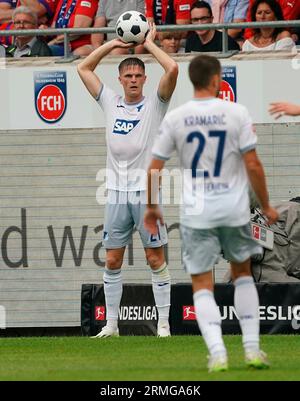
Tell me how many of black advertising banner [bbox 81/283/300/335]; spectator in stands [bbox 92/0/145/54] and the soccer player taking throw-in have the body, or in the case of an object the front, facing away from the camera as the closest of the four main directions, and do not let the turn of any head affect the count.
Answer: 0

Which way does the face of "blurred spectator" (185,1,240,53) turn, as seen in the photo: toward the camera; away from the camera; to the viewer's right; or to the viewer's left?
toward the camera

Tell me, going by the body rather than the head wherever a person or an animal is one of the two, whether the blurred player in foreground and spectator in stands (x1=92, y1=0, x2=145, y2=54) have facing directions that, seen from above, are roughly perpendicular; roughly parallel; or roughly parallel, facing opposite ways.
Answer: roughly parallel, facing opposite ways

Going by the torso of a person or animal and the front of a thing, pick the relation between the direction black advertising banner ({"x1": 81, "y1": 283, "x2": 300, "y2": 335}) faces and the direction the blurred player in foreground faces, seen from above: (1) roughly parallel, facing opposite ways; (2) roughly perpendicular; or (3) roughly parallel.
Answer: roughly parallel, facing opposite ways

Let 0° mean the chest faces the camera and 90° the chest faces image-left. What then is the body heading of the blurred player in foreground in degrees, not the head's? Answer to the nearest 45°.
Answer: approximately 180°

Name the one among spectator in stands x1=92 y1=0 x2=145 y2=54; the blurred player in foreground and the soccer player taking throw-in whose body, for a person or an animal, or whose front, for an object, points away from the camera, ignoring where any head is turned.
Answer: the blurred player in foreground

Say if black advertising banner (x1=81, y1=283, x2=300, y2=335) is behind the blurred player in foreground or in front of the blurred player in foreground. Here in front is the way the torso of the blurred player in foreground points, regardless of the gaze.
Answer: in front

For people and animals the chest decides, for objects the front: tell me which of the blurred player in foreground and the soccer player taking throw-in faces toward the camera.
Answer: the soccer player taking throw-in

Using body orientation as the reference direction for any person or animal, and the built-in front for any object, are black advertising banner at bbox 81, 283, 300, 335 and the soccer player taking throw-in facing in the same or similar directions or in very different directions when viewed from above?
same or similar directions

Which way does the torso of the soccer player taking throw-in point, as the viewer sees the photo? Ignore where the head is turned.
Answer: toward the camera

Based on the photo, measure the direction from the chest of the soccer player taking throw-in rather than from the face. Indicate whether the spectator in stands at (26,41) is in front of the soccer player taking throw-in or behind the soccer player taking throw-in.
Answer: behind

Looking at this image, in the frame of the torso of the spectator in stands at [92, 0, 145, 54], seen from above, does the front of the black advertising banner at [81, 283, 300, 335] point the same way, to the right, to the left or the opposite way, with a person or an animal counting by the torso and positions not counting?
the same way

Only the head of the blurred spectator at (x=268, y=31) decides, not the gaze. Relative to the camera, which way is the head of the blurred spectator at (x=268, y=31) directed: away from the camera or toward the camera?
toward the camera

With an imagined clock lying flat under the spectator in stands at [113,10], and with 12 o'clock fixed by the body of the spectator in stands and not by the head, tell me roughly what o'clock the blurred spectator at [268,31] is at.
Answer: The blurred spectator is roughly at 10 o'clock from the spectator in stands.

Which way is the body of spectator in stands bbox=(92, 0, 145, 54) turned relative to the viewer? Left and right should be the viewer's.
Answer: facing the viewer

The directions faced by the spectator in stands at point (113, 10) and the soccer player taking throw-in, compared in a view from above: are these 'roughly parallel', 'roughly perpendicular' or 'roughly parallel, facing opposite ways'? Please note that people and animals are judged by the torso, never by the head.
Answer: roughly parallel
